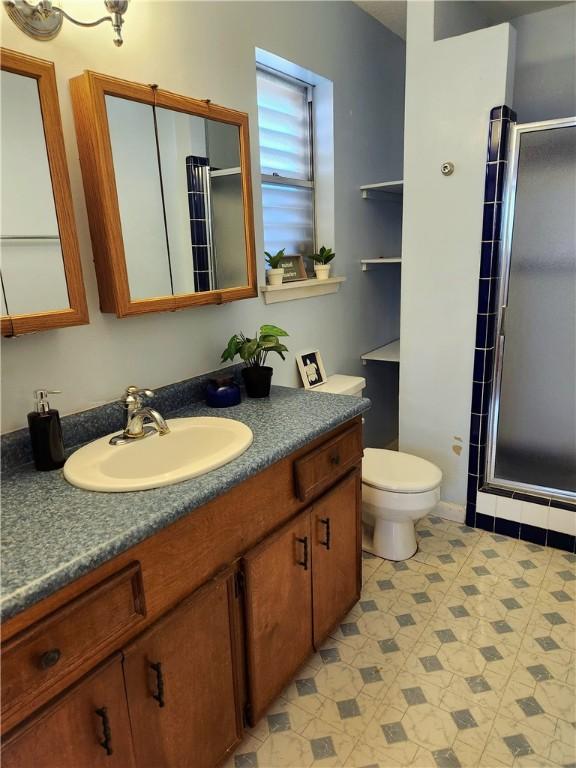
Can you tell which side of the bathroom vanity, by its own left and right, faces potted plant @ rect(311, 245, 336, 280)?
left

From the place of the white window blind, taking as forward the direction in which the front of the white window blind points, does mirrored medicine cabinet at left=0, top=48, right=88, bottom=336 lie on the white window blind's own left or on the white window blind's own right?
on the white window blind's own right

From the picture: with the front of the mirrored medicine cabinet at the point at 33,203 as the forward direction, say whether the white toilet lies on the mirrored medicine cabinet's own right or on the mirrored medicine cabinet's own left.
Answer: on the mirrored medicine cabinet's own left

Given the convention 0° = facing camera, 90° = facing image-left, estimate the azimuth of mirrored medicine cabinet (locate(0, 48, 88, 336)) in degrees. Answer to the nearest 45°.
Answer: approximately 315°
